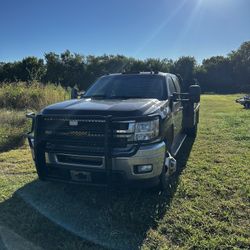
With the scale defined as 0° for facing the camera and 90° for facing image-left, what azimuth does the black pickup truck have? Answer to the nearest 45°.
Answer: approximately 45°
